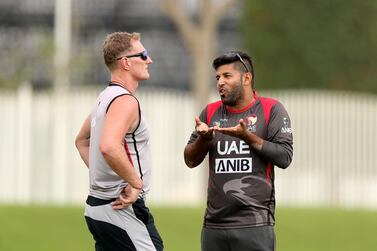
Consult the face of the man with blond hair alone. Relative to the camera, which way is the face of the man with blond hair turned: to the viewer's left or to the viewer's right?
to the viewer's right

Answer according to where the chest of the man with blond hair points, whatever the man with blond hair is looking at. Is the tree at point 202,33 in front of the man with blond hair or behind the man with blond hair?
in front

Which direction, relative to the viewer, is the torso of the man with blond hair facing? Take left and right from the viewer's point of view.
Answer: facing away from the viewer and to the right of the viewer

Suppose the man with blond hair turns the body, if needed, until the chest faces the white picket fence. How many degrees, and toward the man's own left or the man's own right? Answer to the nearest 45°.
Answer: approximately 45° to the man's own left
